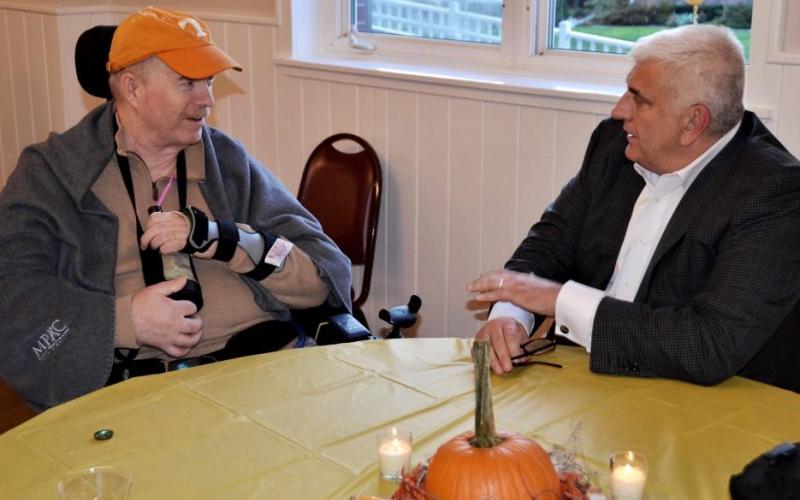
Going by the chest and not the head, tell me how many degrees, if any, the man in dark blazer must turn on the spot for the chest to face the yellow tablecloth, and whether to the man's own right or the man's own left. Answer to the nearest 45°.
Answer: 0° — they already face it

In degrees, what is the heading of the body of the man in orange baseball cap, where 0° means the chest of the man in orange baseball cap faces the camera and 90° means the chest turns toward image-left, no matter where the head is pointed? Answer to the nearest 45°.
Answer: approximately 315°

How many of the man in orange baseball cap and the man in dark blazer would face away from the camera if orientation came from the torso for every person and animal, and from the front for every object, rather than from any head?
0

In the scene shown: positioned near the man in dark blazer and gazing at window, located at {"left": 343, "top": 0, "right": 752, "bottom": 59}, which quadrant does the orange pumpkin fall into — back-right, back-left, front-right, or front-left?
back-left

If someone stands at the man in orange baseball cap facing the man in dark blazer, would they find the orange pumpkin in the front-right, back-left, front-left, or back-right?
front-right

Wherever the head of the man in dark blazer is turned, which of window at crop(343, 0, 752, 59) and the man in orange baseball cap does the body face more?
the man in orange baseball cap

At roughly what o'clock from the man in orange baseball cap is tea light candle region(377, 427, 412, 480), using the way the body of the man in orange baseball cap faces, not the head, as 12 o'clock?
The tea light candle is roughly at 1 o'clock from the man in orange baseball cap.

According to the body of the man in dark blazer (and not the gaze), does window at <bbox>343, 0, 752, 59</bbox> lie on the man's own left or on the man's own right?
on the man's own right

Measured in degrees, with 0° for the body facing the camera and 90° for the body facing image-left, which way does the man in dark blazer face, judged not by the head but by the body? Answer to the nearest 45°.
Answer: approximately 45°

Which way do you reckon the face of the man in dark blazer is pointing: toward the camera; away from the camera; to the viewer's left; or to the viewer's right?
to the viewer's left

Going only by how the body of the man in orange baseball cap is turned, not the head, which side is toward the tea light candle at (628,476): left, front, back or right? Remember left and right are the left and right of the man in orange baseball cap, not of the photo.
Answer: front
